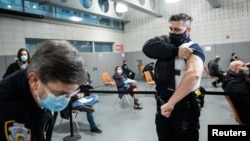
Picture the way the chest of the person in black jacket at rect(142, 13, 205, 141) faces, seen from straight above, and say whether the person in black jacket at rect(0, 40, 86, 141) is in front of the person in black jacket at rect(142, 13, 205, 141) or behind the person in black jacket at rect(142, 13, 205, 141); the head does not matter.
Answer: in front

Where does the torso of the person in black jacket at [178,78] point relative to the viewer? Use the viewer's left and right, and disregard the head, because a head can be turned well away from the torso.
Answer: facing the viewer and to the left of the viewer

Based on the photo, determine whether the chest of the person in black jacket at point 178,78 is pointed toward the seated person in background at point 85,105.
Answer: no

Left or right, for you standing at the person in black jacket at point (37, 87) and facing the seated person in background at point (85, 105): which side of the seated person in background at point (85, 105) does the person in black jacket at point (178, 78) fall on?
right

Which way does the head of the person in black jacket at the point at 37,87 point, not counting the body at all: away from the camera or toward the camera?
toward the camera
